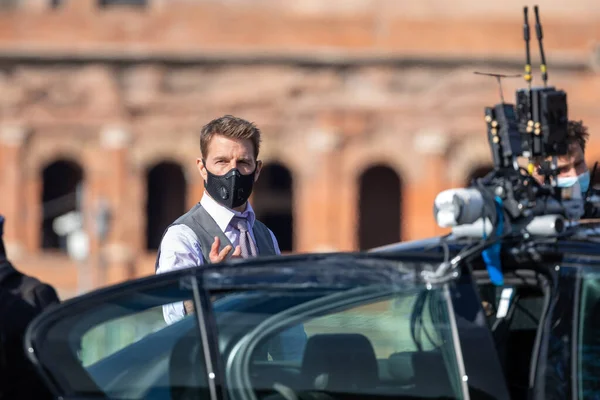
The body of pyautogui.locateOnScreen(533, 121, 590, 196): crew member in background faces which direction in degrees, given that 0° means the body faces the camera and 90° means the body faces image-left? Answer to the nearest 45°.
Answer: approximately 45°

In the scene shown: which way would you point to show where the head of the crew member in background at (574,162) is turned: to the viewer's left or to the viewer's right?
to the viewer's left

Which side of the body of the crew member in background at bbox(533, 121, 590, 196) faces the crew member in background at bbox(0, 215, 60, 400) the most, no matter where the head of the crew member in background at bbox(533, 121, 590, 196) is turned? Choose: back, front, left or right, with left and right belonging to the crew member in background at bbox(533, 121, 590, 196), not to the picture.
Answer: front

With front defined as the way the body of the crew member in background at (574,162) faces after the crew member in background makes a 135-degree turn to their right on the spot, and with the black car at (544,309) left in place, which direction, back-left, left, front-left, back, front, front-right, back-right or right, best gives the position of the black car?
back

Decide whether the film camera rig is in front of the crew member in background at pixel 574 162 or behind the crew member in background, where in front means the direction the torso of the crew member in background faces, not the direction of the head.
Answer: in front

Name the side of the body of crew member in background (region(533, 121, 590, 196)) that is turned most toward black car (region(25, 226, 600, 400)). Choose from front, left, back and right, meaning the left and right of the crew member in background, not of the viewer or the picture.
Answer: front
